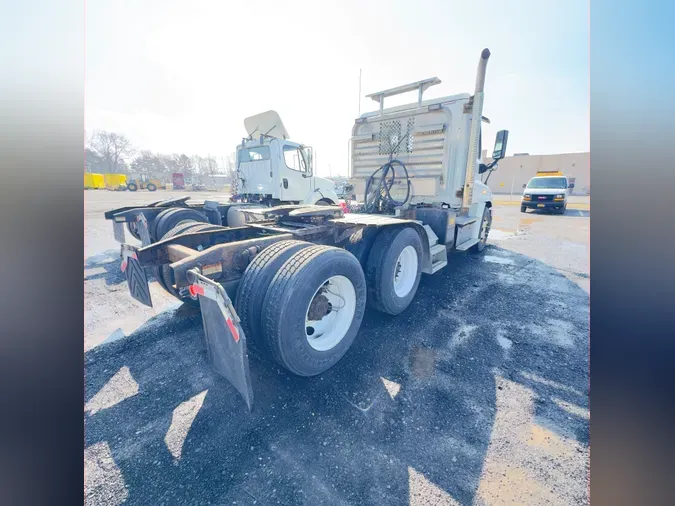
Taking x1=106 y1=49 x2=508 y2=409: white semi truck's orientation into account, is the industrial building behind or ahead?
ahead

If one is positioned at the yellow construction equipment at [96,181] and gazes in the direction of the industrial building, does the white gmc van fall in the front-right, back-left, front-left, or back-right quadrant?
front-right

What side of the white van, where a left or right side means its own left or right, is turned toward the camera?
front

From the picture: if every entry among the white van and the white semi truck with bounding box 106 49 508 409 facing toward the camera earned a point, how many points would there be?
1

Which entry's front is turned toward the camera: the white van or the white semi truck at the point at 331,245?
the white van

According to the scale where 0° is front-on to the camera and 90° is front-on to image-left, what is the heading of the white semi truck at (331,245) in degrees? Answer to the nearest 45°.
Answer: approximately 225°

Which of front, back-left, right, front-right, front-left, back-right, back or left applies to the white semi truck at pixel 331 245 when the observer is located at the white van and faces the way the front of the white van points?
front

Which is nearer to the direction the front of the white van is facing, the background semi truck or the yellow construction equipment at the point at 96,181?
the background semi truck

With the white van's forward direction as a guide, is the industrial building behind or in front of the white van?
behind
